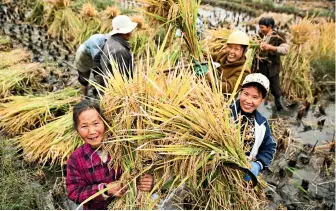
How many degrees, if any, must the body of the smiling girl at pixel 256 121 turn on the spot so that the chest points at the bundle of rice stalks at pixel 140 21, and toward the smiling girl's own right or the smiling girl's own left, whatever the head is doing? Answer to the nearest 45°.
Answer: approximately 90° to the smiling girl's own right

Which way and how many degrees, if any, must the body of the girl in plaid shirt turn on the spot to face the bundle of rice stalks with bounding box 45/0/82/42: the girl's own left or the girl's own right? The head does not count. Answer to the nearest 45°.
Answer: approximately 135° to the girl's own left

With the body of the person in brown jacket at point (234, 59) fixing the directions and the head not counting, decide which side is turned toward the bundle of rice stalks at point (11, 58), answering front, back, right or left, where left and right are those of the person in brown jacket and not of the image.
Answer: right

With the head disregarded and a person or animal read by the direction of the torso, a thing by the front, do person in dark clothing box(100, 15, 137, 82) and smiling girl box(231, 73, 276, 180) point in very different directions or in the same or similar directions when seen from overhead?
very different directions

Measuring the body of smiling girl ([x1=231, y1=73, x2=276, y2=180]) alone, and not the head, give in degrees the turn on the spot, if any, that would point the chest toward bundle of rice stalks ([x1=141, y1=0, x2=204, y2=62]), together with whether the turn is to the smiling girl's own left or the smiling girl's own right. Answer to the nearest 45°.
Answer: approximately 90° to the smiling girl's own right

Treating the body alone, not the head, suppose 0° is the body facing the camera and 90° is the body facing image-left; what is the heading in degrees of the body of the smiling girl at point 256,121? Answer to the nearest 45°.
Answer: approximately 45°

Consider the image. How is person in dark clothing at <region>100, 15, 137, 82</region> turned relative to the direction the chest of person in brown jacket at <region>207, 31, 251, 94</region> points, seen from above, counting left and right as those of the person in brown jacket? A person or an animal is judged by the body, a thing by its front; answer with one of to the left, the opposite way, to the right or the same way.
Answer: the opposite way

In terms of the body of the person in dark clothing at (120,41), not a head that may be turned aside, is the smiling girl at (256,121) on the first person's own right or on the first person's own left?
on the first person's own right
